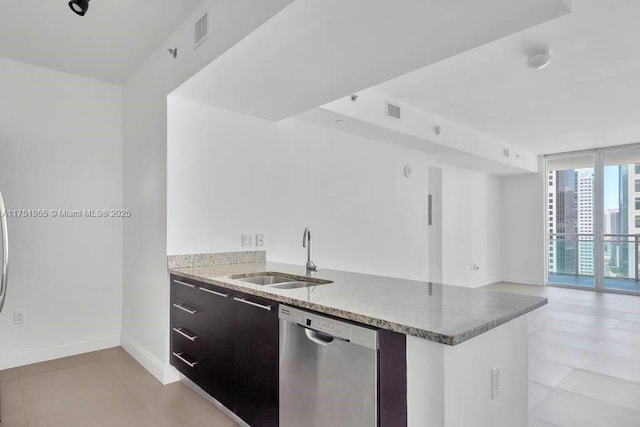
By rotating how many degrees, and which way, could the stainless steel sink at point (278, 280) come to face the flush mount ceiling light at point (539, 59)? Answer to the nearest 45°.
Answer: approximately 135° to its left

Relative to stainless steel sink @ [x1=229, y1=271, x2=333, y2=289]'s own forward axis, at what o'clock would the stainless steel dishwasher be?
The stainless steel dishwasher is roughly at 10 o'clock from the stainless steel sink.

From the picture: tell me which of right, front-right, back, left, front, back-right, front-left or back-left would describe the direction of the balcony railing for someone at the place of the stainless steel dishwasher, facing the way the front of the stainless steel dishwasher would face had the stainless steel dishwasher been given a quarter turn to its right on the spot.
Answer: right

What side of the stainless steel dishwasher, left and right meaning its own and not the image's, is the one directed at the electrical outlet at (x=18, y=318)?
right

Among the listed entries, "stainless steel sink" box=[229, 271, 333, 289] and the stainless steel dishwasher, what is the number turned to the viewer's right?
0

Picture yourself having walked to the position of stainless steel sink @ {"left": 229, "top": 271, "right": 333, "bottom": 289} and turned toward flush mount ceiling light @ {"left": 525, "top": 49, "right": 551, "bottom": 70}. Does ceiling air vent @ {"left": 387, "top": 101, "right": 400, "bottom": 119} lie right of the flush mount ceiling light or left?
left

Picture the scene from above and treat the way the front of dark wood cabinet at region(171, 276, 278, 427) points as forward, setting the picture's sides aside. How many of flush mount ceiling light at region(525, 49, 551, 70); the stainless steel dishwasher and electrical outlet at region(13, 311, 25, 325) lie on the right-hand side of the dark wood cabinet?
1

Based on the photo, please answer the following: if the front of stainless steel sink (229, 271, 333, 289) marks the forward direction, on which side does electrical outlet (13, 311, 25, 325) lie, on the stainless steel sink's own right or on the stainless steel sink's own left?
on the stainless steel sink's own right

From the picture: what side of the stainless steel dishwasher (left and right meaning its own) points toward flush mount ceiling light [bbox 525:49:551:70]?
back
